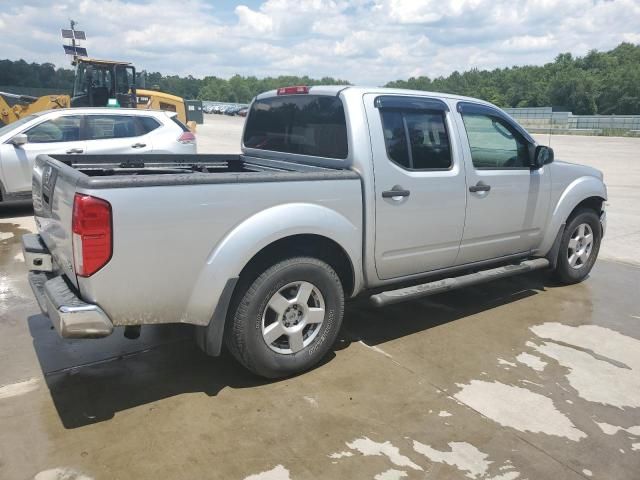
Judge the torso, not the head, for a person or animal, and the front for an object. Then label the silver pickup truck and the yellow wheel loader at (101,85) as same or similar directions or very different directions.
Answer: very different directions

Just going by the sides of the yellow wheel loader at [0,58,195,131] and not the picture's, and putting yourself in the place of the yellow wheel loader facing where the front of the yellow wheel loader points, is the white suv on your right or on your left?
on your left

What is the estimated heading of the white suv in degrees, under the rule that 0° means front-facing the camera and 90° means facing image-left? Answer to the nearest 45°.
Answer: approximately 90°

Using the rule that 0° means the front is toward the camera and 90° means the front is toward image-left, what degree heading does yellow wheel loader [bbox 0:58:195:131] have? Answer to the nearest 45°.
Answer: approximately 90°

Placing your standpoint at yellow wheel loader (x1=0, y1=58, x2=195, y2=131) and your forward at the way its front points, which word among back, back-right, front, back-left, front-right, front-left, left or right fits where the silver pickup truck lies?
left

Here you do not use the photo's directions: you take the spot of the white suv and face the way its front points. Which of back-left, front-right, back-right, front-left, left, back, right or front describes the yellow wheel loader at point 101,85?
right

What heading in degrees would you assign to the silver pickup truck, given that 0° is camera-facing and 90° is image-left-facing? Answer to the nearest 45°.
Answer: approximately 225°

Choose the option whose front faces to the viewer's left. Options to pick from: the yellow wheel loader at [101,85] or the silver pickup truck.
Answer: the yellow wheel loader

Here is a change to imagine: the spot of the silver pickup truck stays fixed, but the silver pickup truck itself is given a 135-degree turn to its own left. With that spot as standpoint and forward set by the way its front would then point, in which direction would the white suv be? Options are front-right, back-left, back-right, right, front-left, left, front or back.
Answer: front-right

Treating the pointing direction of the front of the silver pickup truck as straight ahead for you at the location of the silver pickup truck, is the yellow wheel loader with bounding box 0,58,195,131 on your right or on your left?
on your left
